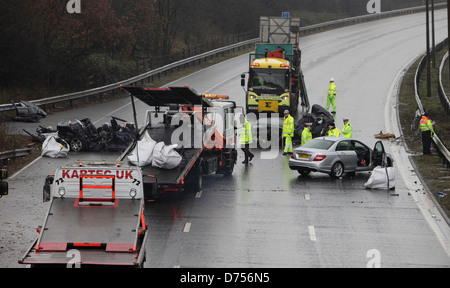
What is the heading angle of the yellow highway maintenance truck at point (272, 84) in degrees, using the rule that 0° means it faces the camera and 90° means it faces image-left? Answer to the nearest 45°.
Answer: approximately 0°

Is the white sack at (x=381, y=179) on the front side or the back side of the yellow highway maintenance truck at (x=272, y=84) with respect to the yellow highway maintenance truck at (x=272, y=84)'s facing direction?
on the front side

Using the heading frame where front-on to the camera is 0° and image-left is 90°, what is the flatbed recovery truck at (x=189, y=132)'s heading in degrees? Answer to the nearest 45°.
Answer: approximately 225°

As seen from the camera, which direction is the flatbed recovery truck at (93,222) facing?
away from the camera

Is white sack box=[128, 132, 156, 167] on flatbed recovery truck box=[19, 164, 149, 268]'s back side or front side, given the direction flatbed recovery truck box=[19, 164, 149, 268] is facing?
on the front side

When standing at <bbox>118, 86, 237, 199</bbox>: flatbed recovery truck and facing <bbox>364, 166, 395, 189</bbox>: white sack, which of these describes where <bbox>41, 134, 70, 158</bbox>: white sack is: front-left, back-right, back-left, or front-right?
back-left

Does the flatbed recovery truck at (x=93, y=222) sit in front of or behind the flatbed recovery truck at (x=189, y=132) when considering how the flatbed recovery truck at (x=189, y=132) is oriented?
behind

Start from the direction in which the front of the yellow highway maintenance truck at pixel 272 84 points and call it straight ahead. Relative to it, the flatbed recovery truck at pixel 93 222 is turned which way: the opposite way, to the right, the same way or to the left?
the opposite way

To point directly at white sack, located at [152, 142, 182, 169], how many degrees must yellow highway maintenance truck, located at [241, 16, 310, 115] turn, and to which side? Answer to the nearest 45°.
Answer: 0° — it already faces it
